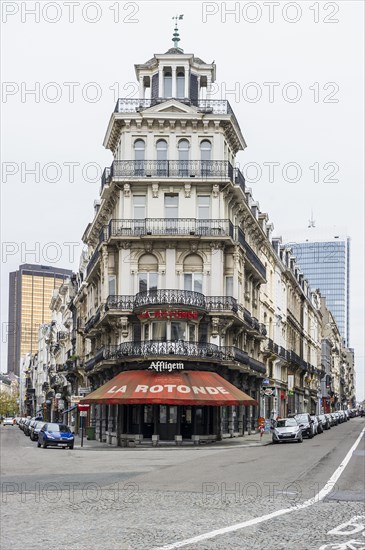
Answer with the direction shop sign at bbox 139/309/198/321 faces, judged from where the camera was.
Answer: facing the viewer

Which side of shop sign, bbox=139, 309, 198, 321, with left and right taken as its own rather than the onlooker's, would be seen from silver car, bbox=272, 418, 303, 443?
left
